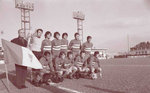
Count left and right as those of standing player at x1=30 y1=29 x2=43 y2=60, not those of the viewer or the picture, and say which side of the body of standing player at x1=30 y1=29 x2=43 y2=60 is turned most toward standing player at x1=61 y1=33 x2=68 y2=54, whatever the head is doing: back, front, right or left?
left

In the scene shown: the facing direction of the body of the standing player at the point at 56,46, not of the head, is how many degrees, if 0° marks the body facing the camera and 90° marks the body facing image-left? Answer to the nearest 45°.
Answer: approximately 315°

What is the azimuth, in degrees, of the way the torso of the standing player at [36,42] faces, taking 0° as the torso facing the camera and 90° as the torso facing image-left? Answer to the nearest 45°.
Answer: approximately 315°
